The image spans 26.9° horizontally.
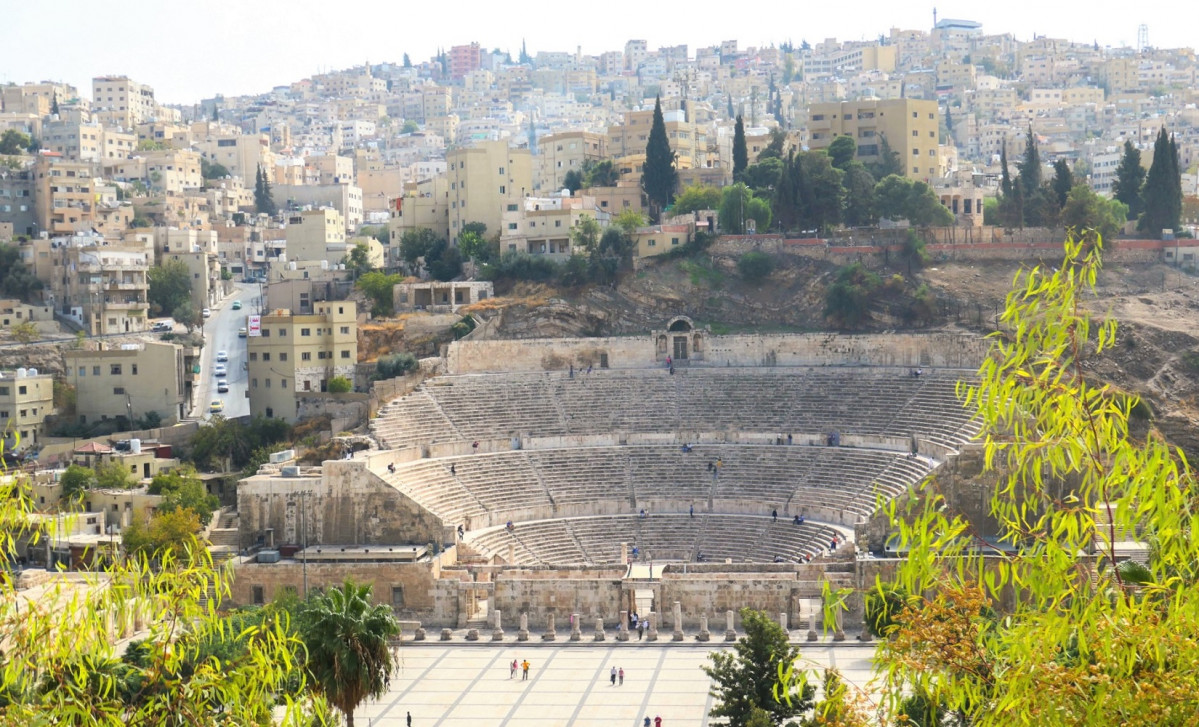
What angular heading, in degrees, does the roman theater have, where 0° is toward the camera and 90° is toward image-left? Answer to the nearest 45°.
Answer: approximately 0°

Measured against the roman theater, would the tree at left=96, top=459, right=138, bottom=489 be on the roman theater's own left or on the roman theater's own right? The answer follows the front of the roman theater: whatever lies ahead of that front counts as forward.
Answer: on the roman theater's own right

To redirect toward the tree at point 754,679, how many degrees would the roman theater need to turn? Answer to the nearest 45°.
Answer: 0° — it already faces it

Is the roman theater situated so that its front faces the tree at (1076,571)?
yes

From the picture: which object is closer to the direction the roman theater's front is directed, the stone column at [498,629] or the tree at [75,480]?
the stone column

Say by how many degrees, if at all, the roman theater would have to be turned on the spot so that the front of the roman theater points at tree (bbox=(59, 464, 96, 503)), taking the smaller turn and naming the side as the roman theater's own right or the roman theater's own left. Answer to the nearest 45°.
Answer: approximately 90° to the roman theater's own right

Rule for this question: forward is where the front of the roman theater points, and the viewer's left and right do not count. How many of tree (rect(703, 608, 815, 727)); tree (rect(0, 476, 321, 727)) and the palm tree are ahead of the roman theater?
3

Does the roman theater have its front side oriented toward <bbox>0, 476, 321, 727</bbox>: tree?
yes
